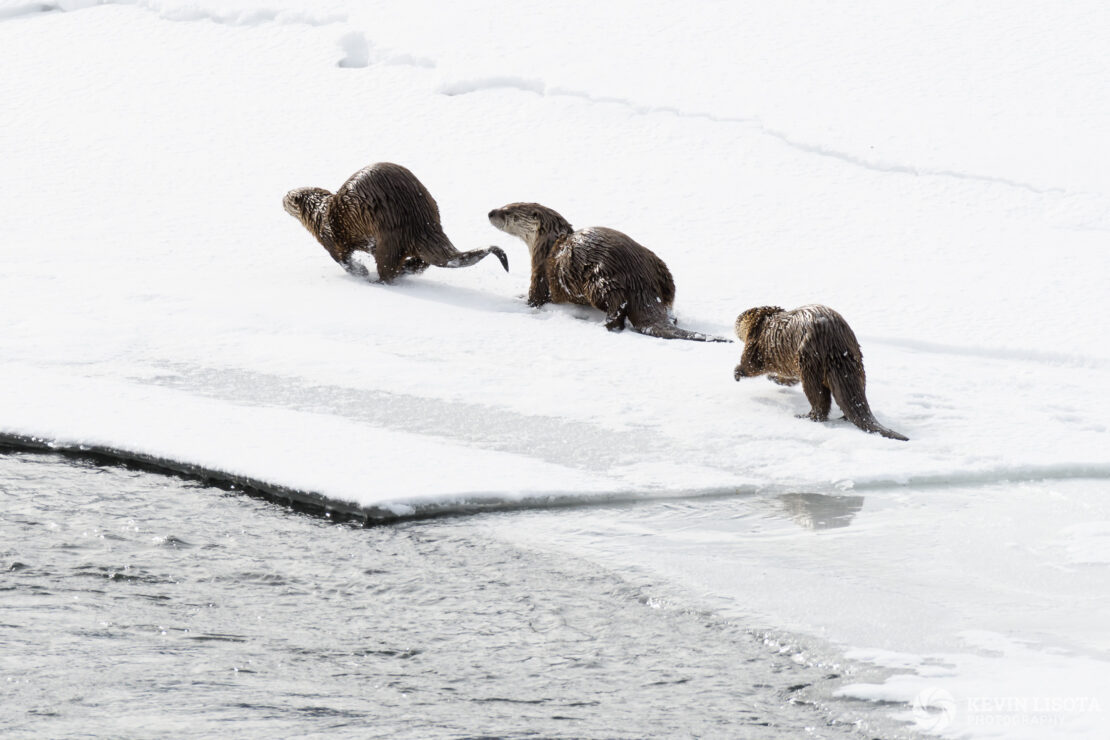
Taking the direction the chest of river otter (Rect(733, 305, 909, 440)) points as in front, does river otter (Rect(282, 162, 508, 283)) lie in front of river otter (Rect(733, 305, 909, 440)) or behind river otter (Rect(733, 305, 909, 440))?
in front

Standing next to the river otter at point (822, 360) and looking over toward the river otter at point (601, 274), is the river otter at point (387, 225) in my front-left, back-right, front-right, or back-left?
front-left

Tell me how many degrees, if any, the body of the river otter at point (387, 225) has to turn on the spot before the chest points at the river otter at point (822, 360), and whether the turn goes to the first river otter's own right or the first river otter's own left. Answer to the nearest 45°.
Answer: approximately 135° to the first river otter's own left

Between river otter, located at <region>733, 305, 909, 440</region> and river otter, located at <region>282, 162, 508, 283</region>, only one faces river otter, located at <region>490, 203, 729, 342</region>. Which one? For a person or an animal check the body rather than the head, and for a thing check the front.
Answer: river otter, located at <region>733, 305, 909, 440</region>

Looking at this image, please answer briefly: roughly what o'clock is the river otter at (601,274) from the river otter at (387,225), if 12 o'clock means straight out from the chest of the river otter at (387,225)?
the river otter at (601,274) is roughly at 7 o'clock from the river otter at (387,225).

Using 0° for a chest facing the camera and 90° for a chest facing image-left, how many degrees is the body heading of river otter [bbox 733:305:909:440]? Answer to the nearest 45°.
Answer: approximately 135°

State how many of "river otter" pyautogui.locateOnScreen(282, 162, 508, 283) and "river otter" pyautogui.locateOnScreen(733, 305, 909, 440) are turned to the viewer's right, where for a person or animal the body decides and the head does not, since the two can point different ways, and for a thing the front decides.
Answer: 0

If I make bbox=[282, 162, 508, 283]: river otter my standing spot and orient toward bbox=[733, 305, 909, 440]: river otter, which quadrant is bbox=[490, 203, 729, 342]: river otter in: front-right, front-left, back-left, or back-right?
front-left

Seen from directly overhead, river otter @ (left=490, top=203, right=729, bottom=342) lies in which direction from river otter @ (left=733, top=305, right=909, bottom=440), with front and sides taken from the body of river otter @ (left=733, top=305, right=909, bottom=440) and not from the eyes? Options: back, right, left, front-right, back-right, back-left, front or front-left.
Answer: front

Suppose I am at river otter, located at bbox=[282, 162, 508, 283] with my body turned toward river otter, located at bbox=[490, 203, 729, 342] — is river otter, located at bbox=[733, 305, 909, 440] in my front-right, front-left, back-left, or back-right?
front-right

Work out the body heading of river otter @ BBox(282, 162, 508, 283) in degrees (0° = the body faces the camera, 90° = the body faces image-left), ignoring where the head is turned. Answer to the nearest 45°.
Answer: approximately 90°
